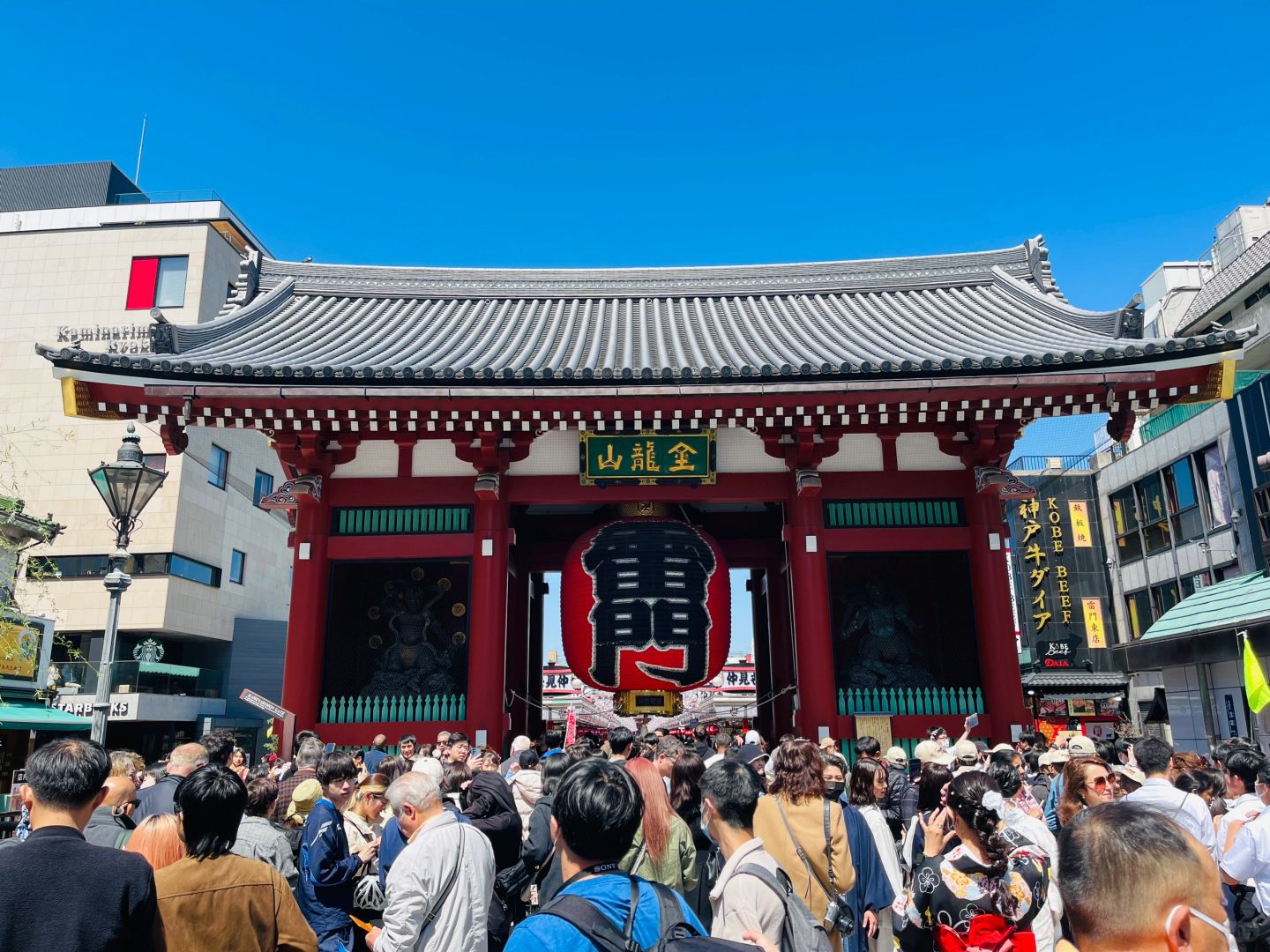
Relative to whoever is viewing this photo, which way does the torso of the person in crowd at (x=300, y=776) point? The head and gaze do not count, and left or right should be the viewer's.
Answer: facing away from the viewer

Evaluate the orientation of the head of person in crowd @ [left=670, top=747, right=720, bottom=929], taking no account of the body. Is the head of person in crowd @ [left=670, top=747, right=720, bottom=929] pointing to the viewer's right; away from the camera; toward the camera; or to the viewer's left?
away from the camera

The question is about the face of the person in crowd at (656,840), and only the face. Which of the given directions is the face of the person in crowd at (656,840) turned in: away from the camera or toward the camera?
away from the camera

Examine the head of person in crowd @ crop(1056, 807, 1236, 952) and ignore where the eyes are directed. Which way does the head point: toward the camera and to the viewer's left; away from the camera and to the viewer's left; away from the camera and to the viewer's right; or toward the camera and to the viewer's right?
away from the camera and to the viewer's right

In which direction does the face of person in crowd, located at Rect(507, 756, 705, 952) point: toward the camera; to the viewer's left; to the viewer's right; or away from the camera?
away from the camera

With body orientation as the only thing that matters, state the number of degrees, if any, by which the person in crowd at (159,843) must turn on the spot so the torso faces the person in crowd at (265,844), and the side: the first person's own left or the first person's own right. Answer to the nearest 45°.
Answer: approximately 45° to the first person's own right

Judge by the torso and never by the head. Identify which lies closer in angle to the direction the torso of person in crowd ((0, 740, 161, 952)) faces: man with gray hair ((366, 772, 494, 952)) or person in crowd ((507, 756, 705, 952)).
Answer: the man with gray hair

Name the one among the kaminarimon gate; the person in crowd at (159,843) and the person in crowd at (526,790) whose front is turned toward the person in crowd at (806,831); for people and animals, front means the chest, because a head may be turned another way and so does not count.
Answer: the kaminarimon gate

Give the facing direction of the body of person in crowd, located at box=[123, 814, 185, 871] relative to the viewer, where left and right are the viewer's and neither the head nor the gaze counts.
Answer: facing away from the viewer

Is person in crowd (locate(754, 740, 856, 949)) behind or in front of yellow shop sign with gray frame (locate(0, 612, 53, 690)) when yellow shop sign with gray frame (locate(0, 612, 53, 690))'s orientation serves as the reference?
in front

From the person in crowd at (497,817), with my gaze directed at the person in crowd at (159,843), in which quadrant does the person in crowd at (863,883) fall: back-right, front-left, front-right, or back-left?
back-left

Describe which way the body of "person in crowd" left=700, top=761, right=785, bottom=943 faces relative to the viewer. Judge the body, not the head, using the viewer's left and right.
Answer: facing away from the viewer and to the left of the viewer

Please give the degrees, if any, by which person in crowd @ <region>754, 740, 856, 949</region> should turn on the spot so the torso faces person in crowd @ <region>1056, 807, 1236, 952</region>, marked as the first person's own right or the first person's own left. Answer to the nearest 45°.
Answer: approximately 180°
